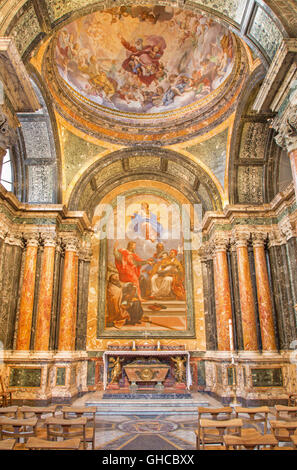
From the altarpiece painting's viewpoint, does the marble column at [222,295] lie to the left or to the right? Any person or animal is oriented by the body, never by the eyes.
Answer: on its left

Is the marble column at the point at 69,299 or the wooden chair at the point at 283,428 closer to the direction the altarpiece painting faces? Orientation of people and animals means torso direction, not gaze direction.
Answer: the wooden chair

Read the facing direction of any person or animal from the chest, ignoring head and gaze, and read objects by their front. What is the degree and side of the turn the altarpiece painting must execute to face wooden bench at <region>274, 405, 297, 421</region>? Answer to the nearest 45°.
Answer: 0° — it already faces it

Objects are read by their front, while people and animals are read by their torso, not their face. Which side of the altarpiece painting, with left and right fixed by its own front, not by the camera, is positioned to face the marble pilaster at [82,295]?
right

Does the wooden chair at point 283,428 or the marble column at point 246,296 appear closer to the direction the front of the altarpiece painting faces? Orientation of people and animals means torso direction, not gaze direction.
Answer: the wooden chair

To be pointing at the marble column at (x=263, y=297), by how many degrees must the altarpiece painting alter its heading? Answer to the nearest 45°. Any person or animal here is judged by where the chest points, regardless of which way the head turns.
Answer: approximately 45° to its left

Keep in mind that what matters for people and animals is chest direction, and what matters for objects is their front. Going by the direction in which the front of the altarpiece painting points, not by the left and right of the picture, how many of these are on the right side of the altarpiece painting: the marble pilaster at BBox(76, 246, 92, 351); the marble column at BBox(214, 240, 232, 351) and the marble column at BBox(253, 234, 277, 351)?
1

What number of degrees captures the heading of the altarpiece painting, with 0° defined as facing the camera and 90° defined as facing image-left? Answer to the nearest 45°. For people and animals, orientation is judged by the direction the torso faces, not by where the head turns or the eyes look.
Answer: approximately 0°

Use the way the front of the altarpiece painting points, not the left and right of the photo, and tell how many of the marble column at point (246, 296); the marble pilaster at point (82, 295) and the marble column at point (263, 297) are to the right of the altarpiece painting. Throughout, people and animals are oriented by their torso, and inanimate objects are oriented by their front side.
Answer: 1
